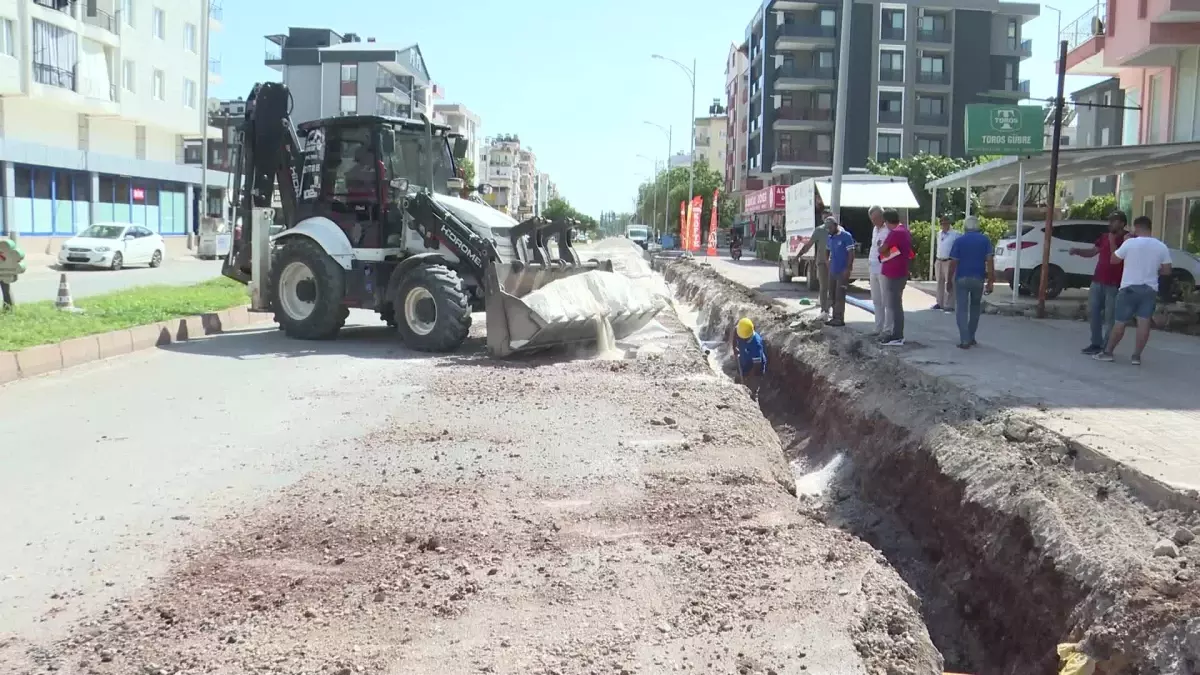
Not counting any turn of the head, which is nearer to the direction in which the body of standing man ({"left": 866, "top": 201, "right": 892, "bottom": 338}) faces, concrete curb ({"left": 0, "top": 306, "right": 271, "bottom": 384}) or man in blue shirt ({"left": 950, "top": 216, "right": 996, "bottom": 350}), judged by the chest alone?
the concrete curb

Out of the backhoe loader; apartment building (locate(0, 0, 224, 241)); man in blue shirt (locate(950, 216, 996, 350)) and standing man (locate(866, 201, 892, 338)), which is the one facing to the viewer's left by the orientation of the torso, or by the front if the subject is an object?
the standing man

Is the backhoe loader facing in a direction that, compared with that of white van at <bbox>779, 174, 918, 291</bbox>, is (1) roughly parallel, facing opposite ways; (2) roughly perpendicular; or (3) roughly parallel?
roughly perpendicular

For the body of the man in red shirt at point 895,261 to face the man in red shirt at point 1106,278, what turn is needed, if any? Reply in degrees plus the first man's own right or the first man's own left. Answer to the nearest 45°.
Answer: approximately 180°

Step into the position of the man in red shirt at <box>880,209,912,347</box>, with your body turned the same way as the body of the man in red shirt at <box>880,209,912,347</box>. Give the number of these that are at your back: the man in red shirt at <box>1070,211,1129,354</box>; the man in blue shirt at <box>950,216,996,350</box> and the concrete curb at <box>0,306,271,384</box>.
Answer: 2

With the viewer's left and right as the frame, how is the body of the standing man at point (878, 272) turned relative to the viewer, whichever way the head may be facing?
facing to the left of the viewer

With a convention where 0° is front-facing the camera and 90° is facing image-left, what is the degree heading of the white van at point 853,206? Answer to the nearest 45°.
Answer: approximately 225°
